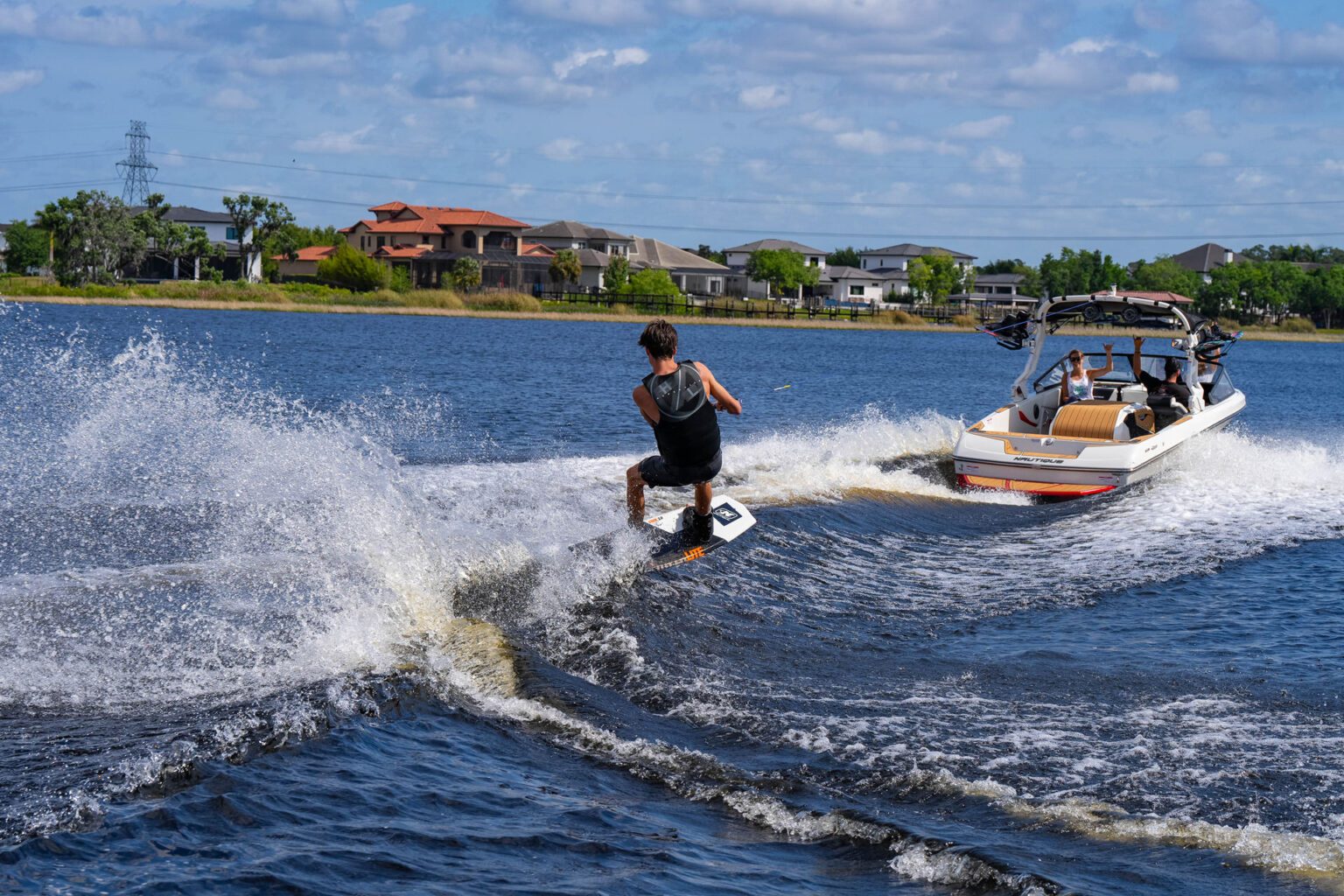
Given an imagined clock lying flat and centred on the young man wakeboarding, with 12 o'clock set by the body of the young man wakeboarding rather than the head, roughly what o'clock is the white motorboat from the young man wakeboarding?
The white motorboat is roughly at 1 o'clock from the young man wakeboarding.

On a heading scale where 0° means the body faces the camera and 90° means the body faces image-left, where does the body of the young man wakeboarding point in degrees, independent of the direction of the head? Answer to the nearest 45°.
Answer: approximately 180°

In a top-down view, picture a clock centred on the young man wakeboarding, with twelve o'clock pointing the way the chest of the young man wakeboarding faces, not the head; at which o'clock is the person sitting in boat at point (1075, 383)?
The person sitting in boat is roughly at 1 o'clock from the young man wakeboarding.

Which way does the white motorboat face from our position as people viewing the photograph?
facing away from the viewer and to the right of the viewer
